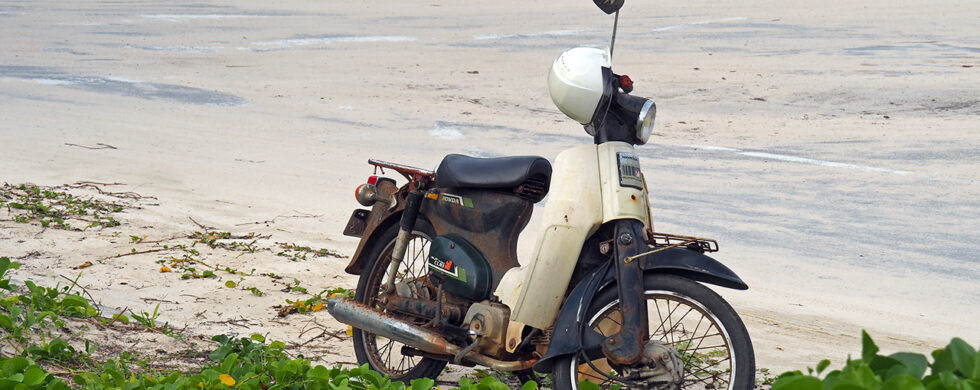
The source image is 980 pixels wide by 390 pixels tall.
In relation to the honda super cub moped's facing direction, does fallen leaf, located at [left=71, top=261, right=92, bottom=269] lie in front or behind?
behind
